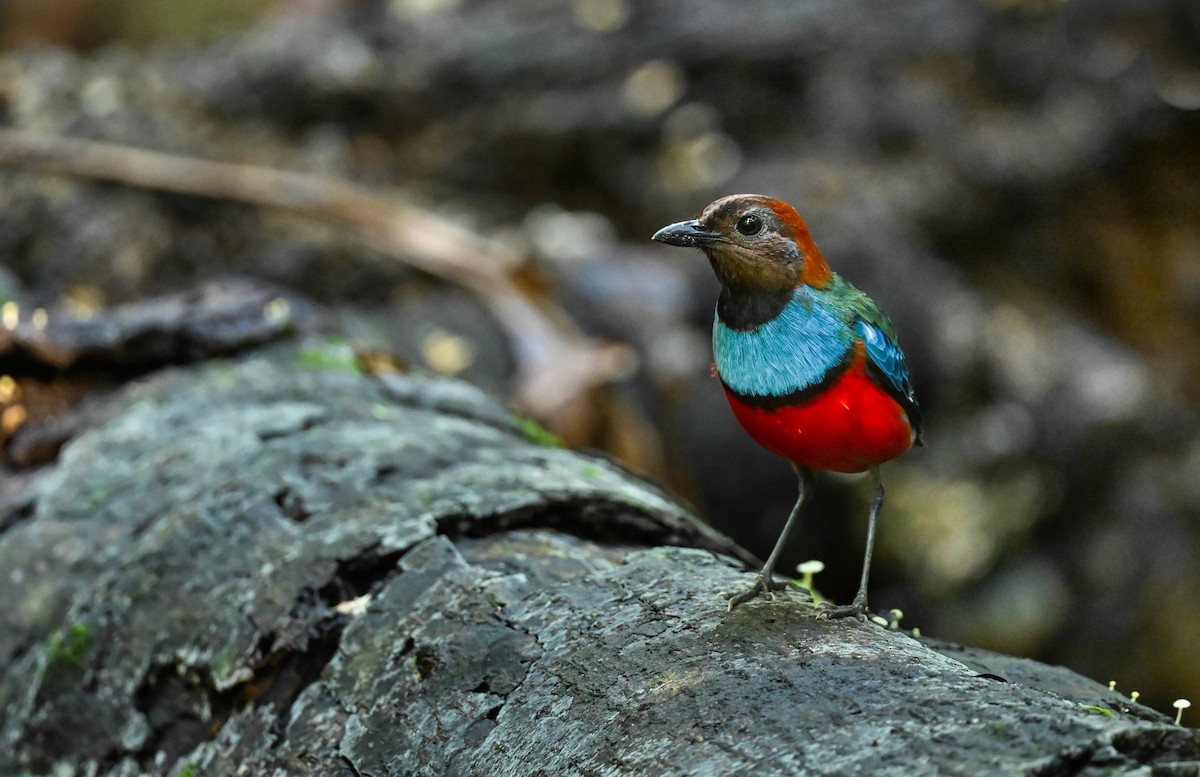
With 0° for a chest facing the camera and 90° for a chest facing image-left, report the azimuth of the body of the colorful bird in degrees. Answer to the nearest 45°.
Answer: approximately 45°

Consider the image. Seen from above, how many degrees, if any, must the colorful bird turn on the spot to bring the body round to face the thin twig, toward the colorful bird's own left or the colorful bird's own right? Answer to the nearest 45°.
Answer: approximately 90° to the colorful bird's own right
